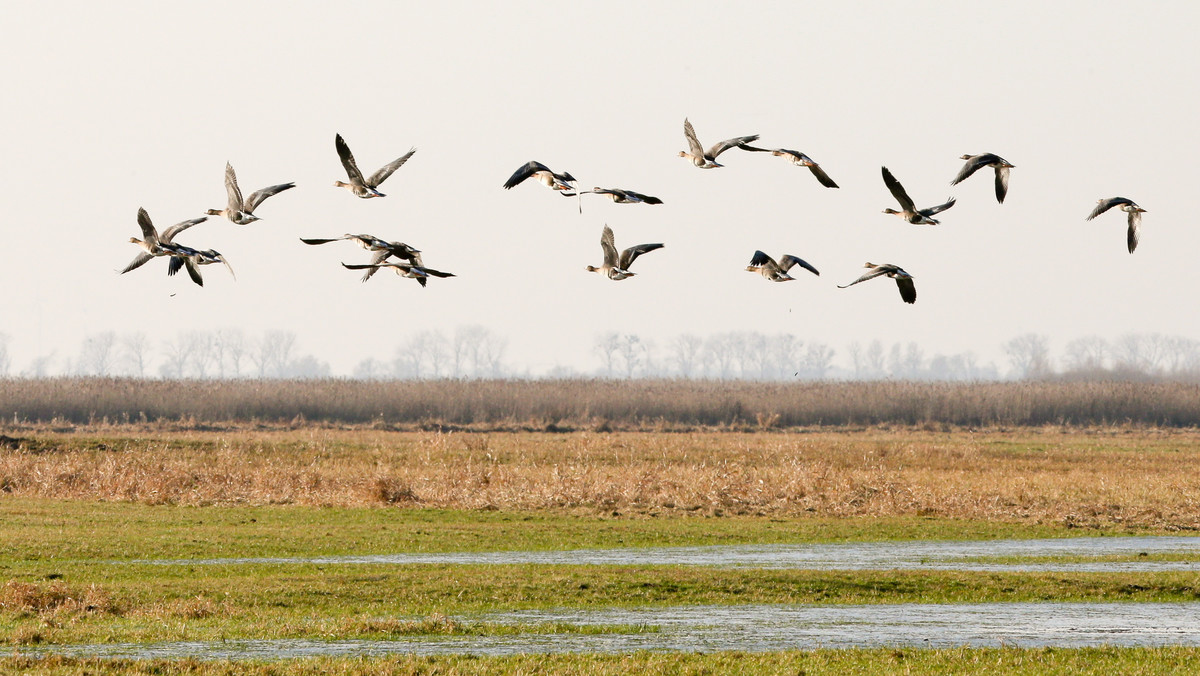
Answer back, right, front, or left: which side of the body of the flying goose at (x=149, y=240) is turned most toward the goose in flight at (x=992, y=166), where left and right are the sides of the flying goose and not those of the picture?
back

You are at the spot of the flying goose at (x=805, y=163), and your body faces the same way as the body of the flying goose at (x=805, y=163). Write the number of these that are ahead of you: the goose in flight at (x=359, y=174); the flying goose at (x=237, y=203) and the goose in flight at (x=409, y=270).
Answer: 3

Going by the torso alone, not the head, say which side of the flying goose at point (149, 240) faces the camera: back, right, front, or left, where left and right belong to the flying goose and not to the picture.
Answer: left

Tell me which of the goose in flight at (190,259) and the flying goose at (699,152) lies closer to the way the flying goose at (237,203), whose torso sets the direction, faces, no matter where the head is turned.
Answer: the goose in flight

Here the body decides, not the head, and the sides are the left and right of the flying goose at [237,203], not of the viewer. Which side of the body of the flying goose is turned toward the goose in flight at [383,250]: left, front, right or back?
back

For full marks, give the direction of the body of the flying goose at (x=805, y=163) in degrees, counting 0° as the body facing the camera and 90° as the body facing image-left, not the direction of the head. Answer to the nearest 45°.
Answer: approximately 90°

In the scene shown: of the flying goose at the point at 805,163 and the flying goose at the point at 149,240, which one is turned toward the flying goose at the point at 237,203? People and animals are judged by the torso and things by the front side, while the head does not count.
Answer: the flying goose at the point at 805,163

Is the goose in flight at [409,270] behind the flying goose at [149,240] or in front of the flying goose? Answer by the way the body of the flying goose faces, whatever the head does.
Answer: behind

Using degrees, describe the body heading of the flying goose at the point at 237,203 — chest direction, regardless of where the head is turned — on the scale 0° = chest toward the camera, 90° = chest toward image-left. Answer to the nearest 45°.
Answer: approximately 90°
